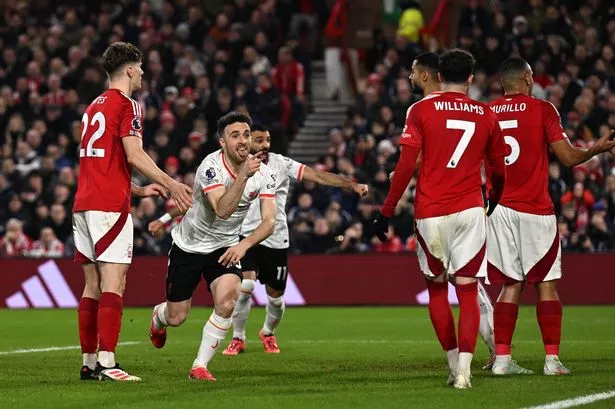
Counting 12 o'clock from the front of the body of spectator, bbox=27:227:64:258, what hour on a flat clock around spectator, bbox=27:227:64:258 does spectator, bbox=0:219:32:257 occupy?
spectator, bbox=0:219:32:257 is roughly at 4 o'clock from spectator, bbox=27:227:64:258.

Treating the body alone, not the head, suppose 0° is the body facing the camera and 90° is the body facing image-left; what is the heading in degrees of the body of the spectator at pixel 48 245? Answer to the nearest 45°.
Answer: approximately 0°

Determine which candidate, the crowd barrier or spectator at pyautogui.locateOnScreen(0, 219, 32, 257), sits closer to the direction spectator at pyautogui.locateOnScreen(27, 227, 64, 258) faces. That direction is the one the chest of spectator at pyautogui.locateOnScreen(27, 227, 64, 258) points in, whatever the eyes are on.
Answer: the crowd barrier
